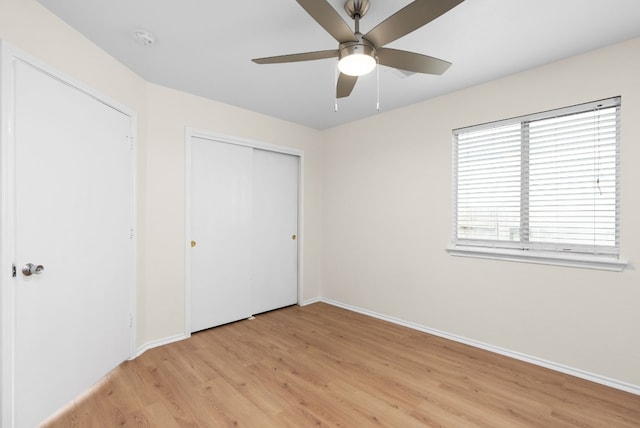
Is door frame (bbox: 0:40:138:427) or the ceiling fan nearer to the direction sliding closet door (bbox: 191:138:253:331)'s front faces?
the ceiling fan

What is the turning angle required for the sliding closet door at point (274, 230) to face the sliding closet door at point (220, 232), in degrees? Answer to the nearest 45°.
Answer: approximately 90° to its right

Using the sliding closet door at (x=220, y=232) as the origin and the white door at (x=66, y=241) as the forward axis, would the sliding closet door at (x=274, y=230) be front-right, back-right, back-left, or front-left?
back-left

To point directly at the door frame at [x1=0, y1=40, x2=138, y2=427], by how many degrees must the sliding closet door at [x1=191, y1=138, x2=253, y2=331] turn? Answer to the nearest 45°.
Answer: approximately 90° to its right

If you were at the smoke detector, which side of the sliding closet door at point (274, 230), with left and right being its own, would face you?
right

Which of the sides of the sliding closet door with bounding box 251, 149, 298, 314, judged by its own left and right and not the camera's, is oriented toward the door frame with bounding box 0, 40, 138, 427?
right

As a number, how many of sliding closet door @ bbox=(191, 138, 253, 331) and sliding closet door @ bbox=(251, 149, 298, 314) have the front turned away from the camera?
0

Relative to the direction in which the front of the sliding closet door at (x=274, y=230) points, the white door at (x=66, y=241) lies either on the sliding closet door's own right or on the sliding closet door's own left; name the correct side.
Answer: on the sliding closet door's own right

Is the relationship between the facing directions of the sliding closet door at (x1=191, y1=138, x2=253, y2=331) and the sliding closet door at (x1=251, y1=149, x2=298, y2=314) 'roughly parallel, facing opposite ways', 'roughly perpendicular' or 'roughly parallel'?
roughly parallel

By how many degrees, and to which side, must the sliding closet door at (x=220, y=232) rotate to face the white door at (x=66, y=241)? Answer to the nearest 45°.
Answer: approximately 90° to its right

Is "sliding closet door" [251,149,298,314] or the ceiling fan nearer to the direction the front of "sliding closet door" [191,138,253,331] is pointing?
the ceiling fan

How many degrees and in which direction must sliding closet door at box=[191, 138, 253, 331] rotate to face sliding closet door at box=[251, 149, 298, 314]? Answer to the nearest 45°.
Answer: approximately 90° to its left
